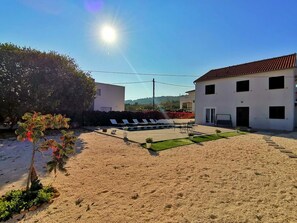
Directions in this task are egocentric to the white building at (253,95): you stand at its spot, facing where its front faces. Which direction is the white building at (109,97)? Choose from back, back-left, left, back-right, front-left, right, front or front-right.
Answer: front-right

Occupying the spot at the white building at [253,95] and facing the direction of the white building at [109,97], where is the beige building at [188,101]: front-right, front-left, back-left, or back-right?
front-right

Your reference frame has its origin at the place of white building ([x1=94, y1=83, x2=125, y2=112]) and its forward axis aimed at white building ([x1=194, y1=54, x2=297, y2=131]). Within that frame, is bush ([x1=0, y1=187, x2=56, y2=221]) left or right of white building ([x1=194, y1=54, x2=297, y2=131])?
right

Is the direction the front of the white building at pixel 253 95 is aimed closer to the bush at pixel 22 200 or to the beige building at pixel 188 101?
the bush

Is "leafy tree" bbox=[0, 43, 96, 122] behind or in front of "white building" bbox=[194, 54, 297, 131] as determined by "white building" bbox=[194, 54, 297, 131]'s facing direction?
in front

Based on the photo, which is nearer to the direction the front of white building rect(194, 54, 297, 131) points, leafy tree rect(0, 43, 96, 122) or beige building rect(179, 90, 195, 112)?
the leafy tree

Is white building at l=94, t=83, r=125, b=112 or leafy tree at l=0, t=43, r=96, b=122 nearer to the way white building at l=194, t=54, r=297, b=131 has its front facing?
the leafy tree

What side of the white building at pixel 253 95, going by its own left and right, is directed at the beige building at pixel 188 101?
right

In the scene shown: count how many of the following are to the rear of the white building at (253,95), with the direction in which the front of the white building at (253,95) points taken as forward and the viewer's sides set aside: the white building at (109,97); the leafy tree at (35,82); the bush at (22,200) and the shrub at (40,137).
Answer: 0

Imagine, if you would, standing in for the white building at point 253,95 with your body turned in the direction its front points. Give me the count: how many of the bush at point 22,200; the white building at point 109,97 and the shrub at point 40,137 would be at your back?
0

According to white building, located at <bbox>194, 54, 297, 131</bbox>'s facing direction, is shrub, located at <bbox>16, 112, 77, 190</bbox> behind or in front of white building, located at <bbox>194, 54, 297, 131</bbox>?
in front

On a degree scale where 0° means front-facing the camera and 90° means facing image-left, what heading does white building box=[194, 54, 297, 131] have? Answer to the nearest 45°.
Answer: approximately 45°
